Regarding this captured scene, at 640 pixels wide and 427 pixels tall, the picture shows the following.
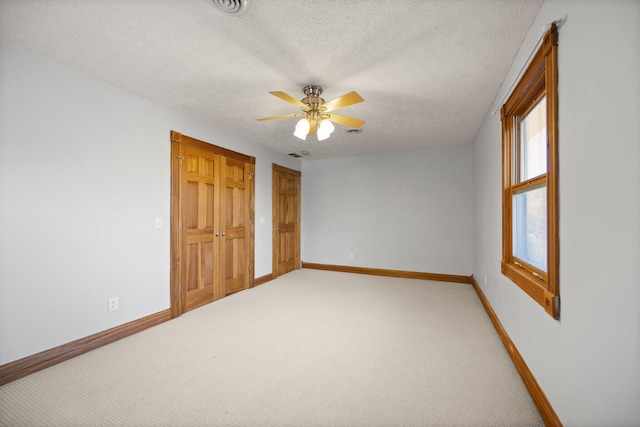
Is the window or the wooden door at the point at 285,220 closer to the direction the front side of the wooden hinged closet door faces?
the window

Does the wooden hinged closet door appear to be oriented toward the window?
yes

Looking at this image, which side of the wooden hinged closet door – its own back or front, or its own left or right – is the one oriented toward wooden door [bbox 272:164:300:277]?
left

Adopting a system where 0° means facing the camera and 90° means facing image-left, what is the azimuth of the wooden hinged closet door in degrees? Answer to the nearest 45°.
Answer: approximately 315°
